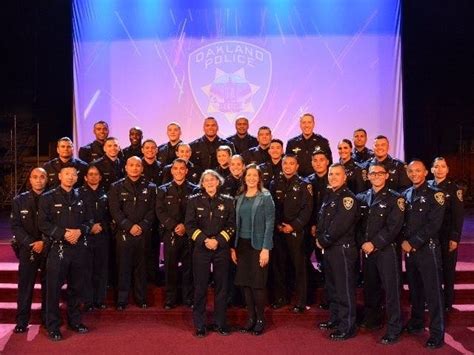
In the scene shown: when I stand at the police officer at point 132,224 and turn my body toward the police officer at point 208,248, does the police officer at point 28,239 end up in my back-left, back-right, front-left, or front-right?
back-right

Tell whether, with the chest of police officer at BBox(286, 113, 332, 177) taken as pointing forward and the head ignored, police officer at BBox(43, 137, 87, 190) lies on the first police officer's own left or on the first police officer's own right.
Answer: on the first police officer's own right

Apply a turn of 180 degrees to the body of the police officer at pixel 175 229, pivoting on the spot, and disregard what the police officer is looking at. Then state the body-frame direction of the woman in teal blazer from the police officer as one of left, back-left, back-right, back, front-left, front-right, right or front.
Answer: back-right

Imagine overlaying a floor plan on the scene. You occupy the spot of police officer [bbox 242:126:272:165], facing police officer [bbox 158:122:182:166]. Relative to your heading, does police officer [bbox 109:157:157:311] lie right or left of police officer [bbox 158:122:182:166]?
left

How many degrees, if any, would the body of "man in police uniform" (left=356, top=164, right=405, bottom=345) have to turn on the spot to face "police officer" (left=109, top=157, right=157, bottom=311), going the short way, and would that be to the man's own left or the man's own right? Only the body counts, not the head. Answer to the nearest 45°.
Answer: approximately 45° to the man's own right

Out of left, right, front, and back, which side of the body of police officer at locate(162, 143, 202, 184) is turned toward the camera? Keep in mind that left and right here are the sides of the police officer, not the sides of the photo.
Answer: front

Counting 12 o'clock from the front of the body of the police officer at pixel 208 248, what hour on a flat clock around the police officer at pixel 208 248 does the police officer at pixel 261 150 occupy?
the police officer at pixel 261 150 is roughly at 7 o'clock from the police officer at pixel 208 248.

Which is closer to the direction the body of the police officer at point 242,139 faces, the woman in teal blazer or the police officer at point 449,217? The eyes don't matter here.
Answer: the woman in teal blazer

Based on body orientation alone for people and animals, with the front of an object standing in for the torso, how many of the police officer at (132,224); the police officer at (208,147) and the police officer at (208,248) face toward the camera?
3

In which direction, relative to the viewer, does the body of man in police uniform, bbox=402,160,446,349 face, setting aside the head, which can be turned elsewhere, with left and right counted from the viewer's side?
facing the viewer and to the left of the viewer
